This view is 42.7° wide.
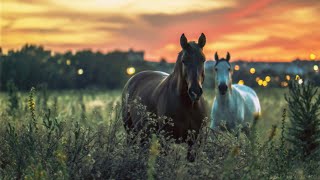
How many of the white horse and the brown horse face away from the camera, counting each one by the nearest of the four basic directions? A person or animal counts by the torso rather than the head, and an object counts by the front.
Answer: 0

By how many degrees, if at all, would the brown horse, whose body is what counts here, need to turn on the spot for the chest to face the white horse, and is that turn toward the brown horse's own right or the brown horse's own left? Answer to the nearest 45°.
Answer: approximately 135° to the brown horse's own left

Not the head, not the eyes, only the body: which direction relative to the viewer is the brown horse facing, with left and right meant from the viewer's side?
facing the viewer and to the right of the viewer

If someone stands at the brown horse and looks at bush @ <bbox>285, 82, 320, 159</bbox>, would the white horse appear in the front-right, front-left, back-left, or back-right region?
front-left

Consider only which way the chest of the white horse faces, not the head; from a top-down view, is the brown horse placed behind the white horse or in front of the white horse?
in front

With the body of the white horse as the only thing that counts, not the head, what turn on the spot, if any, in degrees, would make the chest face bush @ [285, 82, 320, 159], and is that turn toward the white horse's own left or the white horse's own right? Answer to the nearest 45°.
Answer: approximately 90° to the white horse's own left

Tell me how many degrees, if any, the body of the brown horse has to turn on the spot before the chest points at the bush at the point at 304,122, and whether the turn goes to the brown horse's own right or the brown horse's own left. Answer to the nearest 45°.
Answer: approximately 90° to the brown horse's own left

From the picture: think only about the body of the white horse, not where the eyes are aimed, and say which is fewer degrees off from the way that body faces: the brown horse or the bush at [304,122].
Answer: the brown horse

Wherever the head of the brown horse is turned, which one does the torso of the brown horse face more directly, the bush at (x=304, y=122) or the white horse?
the bush
